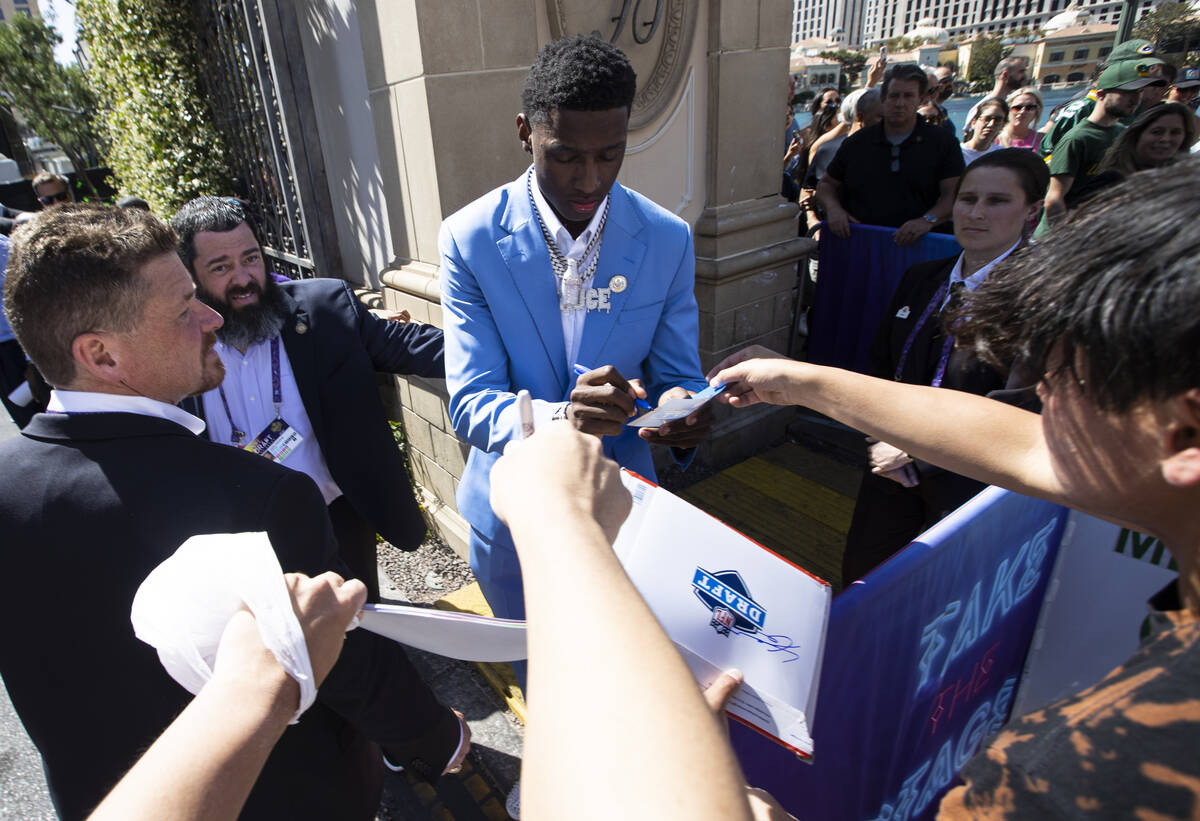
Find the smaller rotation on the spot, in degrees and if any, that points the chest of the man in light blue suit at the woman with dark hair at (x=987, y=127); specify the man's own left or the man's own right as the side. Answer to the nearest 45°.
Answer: approximately 135° to the man's own left

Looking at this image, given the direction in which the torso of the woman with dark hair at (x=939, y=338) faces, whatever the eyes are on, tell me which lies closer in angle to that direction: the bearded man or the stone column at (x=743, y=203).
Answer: the bearded man

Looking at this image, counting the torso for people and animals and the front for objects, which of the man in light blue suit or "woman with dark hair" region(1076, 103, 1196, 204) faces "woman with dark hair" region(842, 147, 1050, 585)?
"woman with dark hair" region(1076, 103, 1196, 204)

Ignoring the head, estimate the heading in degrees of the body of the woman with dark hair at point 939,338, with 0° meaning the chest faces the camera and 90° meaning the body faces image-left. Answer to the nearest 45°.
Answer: approximately 45°

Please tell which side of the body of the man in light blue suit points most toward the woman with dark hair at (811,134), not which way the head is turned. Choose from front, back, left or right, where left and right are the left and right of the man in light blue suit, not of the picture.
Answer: back

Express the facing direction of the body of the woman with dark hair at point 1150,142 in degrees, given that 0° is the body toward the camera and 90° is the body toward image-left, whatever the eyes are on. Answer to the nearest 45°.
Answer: approximately 0°

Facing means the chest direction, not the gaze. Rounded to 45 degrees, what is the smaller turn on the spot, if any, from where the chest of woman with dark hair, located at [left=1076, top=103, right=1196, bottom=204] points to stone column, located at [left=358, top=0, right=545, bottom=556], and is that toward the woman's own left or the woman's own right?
approximately 45° to the woman's own right

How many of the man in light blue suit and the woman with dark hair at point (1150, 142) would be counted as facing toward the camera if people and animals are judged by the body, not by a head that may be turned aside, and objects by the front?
2

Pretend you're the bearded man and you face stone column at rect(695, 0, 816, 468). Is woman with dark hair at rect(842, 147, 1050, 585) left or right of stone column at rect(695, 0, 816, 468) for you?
right

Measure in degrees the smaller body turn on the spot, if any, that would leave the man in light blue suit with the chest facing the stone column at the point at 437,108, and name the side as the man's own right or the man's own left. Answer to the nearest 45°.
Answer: approximately 180°
